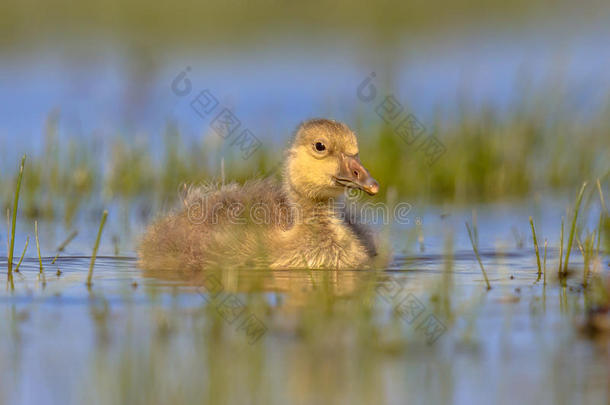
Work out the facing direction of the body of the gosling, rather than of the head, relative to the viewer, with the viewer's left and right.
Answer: facing the viewer and to the right of the viewer
